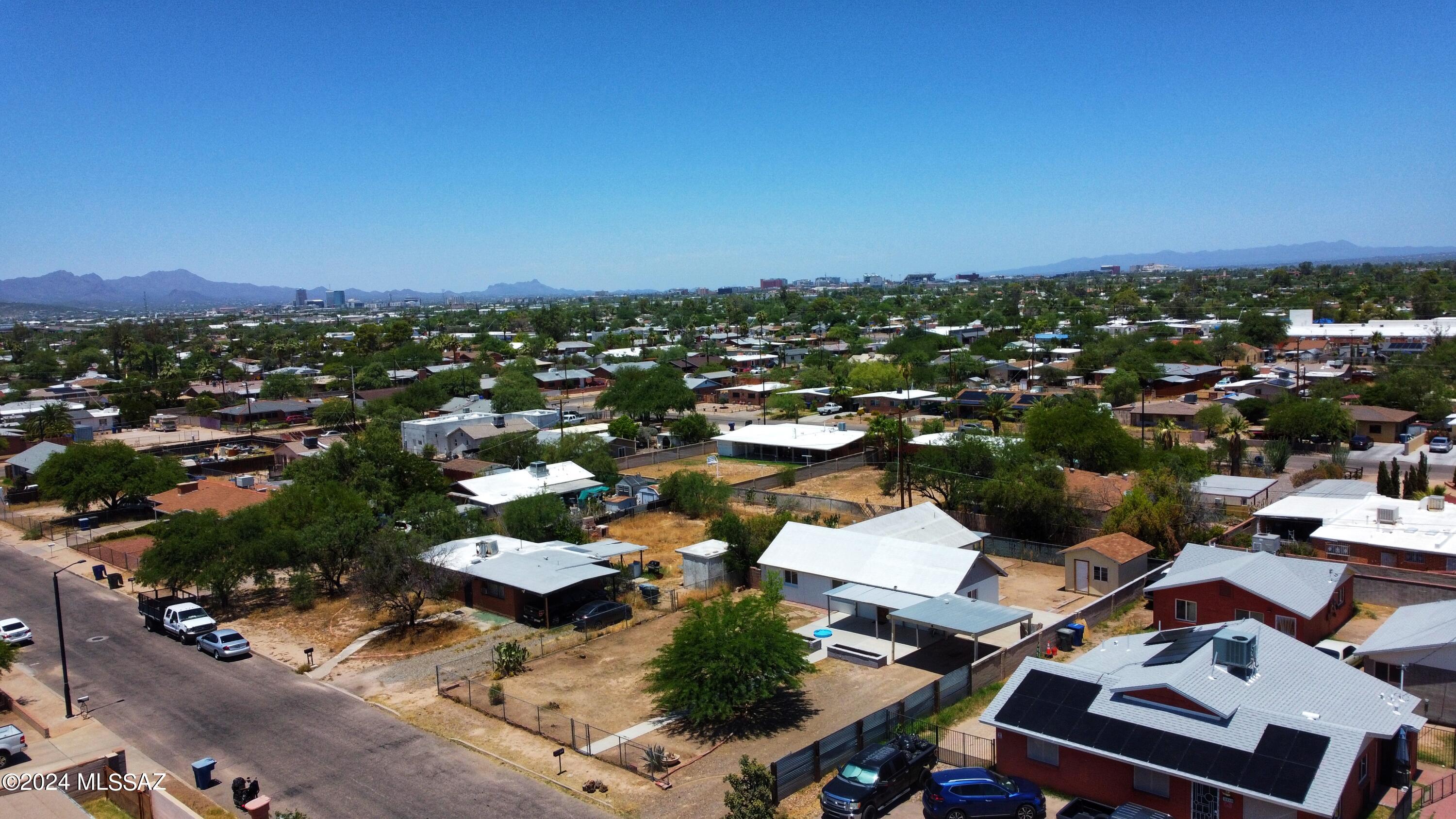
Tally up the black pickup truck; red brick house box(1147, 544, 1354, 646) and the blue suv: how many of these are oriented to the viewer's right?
1

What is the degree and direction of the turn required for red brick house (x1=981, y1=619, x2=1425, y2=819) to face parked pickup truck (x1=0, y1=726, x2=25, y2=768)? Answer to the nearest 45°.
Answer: approximately 45° to its right

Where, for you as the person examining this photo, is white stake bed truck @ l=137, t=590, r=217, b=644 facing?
facing the viewer and to the right of the viewer

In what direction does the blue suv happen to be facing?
to the viewer's right

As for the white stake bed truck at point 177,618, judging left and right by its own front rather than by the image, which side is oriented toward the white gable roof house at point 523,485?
left

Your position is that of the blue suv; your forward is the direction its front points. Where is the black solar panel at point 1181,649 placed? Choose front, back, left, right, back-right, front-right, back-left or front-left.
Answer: front-left

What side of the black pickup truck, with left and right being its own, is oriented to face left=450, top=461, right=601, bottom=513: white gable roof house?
right

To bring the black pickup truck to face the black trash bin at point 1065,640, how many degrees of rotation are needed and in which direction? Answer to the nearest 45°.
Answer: approximately 180°

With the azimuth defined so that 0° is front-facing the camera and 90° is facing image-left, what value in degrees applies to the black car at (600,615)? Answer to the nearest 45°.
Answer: approximately 225°

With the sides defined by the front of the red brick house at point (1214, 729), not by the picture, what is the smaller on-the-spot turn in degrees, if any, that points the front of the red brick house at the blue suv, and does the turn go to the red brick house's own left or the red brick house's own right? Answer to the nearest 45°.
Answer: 0° — it already faces it

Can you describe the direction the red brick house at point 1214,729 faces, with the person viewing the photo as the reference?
facing the viewer and to the left of the viewer

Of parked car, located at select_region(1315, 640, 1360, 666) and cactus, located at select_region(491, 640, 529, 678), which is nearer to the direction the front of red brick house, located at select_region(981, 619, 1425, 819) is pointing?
the cactus
